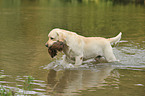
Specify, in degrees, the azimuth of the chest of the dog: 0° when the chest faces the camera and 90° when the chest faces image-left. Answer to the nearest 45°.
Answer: approximately 90°
